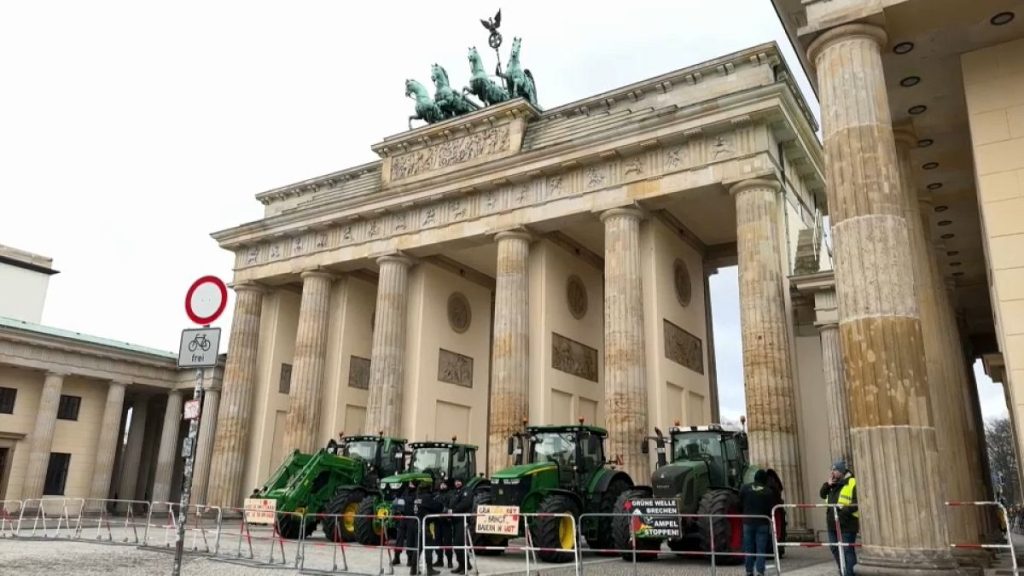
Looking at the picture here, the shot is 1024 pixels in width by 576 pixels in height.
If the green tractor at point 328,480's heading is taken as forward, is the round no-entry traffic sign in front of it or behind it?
in front

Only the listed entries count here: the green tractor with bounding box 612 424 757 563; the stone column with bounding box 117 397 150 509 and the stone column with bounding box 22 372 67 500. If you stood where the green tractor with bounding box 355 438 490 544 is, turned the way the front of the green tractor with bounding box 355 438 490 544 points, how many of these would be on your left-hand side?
1

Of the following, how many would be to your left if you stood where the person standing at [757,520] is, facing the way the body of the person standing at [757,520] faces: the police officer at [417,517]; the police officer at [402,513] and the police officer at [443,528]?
3

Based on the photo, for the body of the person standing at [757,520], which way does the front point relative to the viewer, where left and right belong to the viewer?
facing away from the viewer

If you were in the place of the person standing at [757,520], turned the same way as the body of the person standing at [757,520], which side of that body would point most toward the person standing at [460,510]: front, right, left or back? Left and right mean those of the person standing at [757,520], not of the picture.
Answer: left

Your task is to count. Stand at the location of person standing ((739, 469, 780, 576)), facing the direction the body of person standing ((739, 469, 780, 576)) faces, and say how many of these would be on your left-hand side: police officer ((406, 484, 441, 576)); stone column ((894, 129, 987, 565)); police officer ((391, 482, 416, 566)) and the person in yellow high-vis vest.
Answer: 2

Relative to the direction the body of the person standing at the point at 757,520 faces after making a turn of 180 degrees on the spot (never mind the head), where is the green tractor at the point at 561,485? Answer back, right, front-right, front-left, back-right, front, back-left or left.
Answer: back-right

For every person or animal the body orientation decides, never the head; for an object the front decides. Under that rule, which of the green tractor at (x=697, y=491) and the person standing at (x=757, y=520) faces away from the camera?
the person standing

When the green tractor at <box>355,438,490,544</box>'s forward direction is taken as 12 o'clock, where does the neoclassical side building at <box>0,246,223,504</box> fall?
The neoclassical side building is roughly at 3 o'clock from the green tractor.
